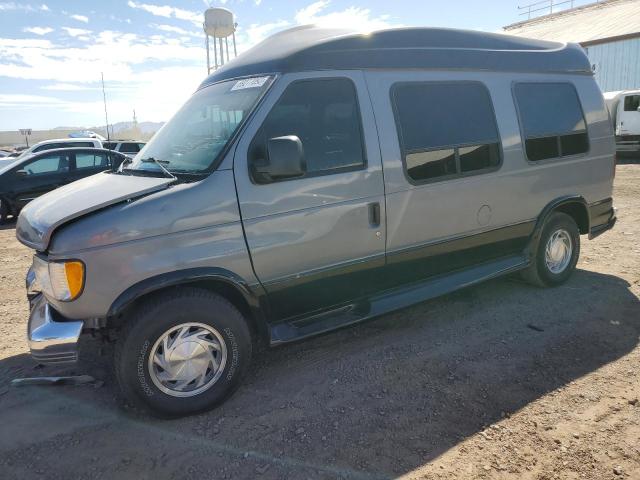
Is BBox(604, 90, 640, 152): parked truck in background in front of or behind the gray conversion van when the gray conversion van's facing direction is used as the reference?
behind

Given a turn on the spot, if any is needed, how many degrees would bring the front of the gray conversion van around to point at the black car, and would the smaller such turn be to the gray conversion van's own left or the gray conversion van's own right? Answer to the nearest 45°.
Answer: approximately 90° to the gray conversion van's own right

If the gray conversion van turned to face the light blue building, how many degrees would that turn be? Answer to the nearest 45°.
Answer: approximately 180°

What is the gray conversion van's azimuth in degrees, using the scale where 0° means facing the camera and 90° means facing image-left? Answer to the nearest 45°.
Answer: approximately 45°
